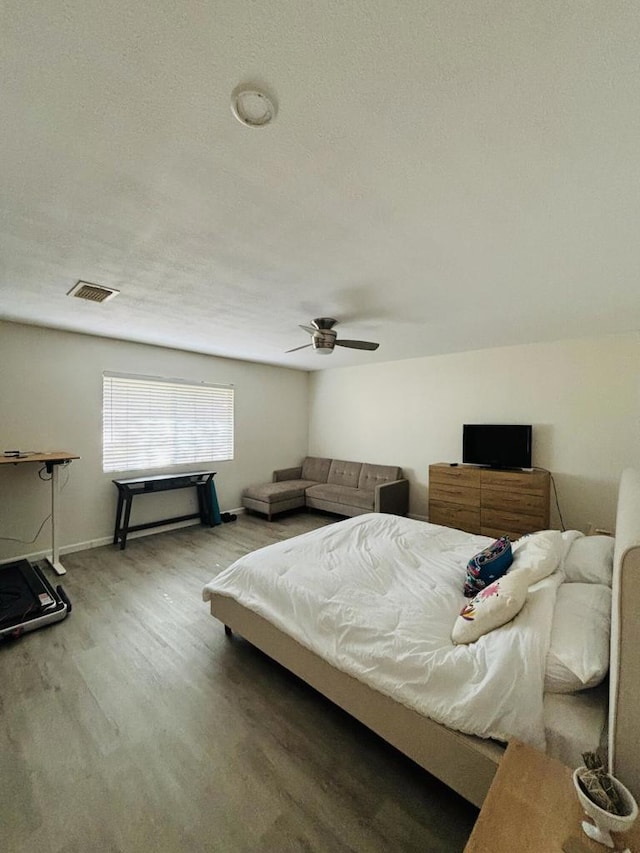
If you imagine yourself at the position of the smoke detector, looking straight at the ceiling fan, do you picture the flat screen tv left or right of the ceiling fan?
right

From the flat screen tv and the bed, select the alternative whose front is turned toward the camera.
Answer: the flat screen tv

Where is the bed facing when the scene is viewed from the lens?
facing away from the viewer and to the left of the viewer

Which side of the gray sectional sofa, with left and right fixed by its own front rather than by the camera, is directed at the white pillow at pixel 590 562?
left

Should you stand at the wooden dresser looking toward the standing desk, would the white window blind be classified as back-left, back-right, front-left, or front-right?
front-right

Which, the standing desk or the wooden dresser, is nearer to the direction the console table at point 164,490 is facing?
the wooden dresser

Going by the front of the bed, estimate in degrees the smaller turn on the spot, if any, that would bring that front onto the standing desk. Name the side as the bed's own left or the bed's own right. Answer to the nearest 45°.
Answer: approximately 45° to the bed's own left

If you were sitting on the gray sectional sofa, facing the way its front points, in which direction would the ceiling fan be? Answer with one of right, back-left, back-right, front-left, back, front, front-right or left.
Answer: front-left

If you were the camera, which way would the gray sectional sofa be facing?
facing the viewer and to the left of the viewer

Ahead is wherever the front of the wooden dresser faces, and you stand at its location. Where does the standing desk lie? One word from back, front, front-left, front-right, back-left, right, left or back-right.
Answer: front

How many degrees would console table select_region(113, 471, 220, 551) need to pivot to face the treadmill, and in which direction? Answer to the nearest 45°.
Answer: approximately 90° to its right

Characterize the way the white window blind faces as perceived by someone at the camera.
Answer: facing the viewer and to the right of the viewer

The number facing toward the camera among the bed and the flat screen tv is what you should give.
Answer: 1

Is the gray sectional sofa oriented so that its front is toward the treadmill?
yes

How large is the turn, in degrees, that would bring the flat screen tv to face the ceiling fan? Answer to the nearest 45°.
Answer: approximately 45° to its right

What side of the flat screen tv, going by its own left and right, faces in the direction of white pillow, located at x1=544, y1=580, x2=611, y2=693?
front

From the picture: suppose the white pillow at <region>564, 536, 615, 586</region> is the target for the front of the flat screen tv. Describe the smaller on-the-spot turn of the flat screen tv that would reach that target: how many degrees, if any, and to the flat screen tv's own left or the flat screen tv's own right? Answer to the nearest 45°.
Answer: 0° — it already faces it

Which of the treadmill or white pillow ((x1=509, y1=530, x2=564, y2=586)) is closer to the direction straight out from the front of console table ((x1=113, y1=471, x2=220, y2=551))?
the white pillow

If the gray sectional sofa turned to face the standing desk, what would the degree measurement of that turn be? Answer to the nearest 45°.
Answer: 0° — it already faces it

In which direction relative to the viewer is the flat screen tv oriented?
toward the camera

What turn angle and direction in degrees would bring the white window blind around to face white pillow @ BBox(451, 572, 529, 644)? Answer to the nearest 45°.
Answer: approximately 45° to its right

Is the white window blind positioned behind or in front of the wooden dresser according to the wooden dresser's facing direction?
in front
